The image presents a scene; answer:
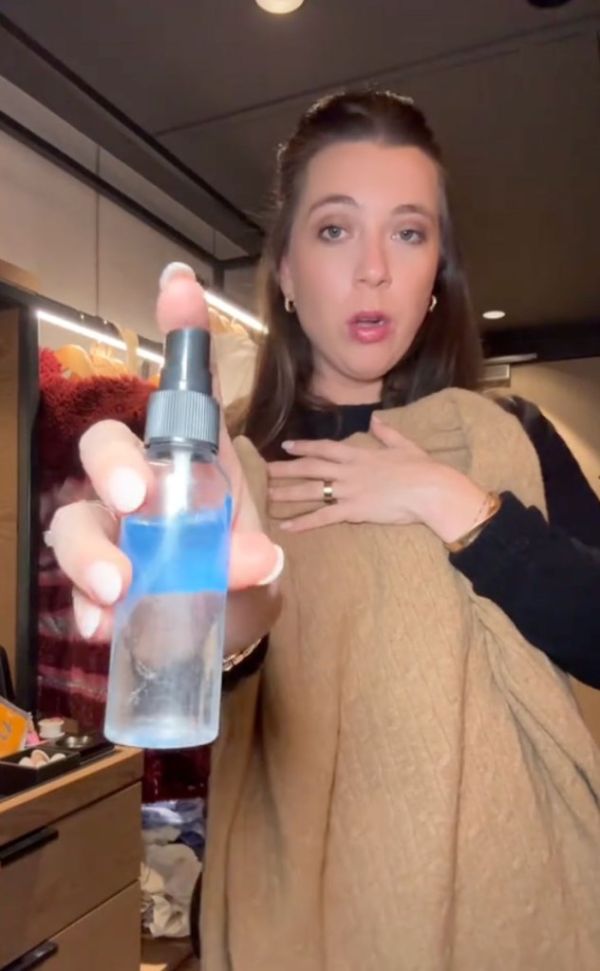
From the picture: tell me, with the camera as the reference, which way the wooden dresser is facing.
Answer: facing the viewer and to the right of the viewer

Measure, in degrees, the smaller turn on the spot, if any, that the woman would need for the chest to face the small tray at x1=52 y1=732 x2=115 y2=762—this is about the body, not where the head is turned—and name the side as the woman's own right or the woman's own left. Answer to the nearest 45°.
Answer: approximately 135° to the woman's own right

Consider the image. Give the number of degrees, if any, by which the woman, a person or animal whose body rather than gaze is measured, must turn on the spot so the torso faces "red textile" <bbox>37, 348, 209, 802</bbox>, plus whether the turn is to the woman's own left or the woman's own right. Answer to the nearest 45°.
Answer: approximately 135° to the woman's own right

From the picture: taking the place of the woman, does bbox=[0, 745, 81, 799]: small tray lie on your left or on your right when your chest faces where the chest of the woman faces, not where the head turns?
on your right

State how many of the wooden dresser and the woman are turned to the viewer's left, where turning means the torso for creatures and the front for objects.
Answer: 0

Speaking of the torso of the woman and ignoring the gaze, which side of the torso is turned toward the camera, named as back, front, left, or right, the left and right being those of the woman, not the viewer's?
front
